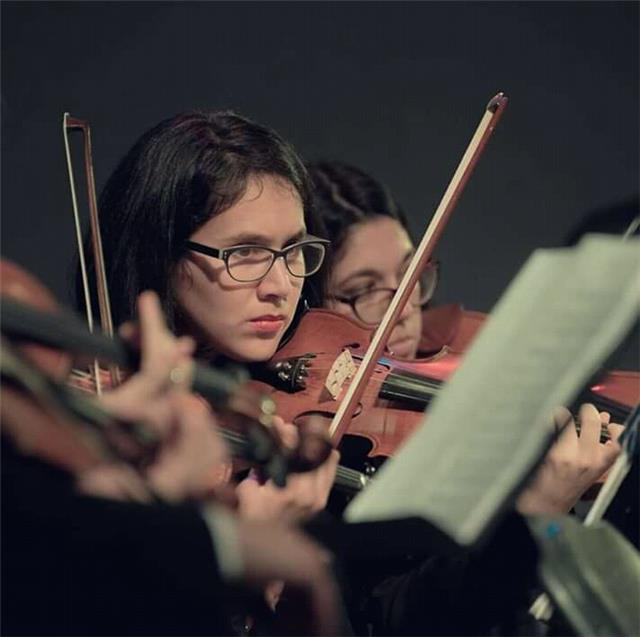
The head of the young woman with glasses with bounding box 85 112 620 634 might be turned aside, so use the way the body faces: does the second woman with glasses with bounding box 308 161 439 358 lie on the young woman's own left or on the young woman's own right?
on the young woman's own left

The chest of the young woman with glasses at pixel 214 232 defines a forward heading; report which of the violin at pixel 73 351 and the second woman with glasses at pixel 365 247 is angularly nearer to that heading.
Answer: the violin

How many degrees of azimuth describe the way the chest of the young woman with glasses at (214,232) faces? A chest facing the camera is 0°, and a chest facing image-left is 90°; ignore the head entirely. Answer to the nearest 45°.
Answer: approximately 315°

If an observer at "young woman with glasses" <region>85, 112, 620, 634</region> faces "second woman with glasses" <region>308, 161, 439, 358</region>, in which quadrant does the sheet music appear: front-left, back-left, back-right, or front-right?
back-right

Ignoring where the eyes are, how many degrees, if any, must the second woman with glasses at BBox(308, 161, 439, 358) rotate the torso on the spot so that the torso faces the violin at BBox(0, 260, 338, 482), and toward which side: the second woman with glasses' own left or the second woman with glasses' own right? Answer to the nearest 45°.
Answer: approximately 45° to the second woman with glasses' own right

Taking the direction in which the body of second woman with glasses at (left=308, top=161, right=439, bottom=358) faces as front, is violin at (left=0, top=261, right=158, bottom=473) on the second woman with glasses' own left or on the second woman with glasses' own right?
on the second woman with glasses' own right

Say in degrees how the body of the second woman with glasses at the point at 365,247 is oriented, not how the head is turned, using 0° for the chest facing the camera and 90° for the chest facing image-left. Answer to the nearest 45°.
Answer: approximately 315°
